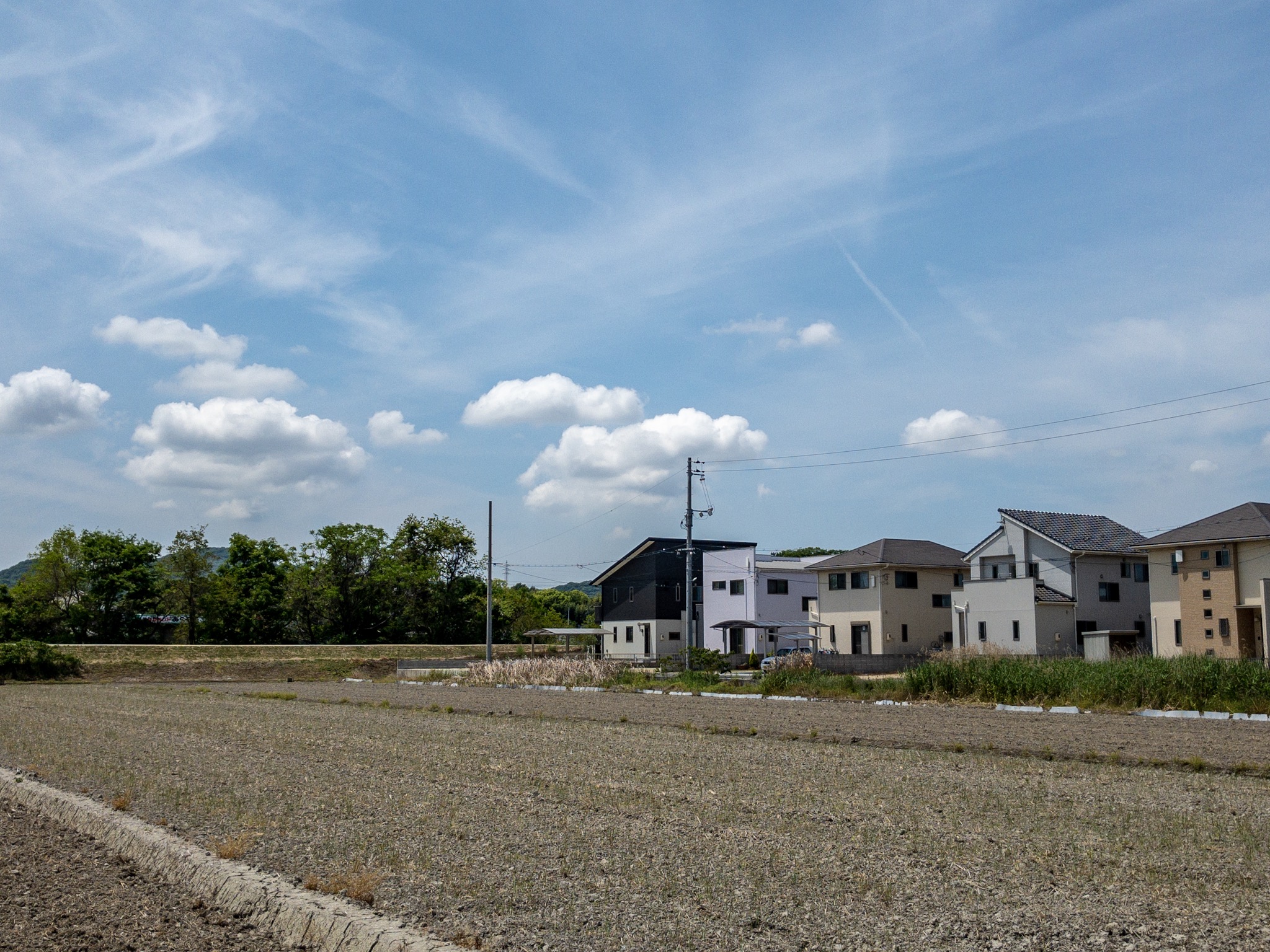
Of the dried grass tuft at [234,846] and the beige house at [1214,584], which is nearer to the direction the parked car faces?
the dried grass tuft

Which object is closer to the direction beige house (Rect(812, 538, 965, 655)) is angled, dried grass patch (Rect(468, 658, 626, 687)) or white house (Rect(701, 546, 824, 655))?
the dried grass patch

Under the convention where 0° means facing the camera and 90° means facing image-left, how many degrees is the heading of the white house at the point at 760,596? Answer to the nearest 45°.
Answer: approximately 45°

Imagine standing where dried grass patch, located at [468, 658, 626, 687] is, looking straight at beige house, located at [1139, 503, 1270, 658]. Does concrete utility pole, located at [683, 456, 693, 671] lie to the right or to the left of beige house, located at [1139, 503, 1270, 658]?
left

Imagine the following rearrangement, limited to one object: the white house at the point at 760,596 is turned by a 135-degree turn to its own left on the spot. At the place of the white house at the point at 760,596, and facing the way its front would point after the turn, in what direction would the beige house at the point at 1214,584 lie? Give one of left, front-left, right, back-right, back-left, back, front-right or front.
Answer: front-right

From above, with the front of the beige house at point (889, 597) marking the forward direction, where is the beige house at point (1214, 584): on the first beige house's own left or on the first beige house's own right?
on the first beige house's own left

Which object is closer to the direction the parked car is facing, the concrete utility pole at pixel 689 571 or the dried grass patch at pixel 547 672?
the dried grass patch
